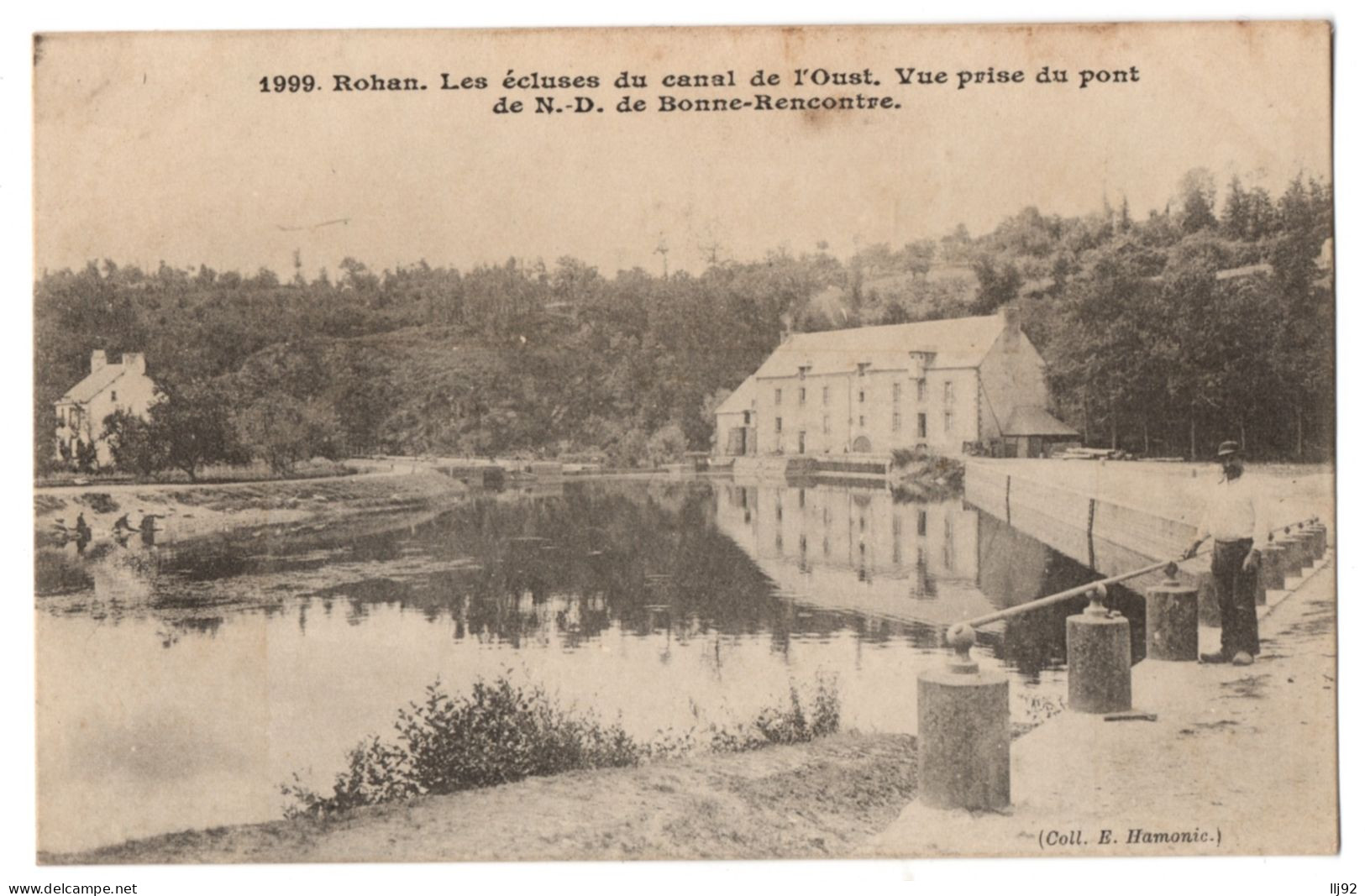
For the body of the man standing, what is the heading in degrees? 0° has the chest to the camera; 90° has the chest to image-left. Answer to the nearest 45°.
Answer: approximately 45°

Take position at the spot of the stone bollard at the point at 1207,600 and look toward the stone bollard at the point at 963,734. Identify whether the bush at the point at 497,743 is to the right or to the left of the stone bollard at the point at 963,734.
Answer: right
